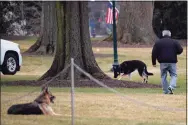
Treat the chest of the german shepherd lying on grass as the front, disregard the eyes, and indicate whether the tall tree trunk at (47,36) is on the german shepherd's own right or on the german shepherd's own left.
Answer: on the german shepherd's own left

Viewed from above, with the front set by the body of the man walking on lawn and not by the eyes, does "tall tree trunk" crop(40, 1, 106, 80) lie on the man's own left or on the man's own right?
on the man's own left

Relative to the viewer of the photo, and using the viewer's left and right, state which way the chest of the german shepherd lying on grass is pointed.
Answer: facing to the right of the viewer

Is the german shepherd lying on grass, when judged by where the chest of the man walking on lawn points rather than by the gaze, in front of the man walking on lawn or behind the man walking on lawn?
behind

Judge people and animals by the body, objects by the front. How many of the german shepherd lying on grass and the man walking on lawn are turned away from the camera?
1

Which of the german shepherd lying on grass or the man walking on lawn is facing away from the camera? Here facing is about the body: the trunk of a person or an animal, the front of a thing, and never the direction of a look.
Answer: the man walking on lawn

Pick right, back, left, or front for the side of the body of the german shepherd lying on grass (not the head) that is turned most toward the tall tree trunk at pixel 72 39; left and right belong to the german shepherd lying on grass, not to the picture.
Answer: left

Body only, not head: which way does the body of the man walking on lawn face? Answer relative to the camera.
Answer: away from the camera

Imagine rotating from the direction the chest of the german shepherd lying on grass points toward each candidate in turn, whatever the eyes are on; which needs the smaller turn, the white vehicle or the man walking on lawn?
the man walking on lawn

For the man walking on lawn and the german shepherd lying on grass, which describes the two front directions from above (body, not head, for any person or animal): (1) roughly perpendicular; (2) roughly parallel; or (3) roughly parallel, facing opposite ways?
roughly perpendicular
